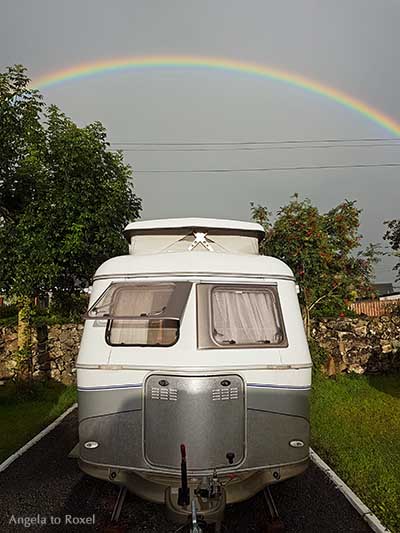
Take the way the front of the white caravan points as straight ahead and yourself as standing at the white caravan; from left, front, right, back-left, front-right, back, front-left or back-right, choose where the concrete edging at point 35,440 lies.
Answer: back-right

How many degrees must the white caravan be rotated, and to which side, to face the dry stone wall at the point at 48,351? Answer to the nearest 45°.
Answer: approximately 135° to its right

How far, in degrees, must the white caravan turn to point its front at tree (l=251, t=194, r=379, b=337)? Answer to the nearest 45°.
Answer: approximately 135° to its left

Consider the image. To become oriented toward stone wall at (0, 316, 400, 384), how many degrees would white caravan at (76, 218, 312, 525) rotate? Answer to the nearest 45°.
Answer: approximately 135° to its left

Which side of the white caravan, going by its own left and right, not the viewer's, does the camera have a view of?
front

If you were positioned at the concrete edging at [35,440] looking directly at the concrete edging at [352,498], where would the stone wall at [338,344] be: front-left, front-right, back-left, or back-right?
front-left
